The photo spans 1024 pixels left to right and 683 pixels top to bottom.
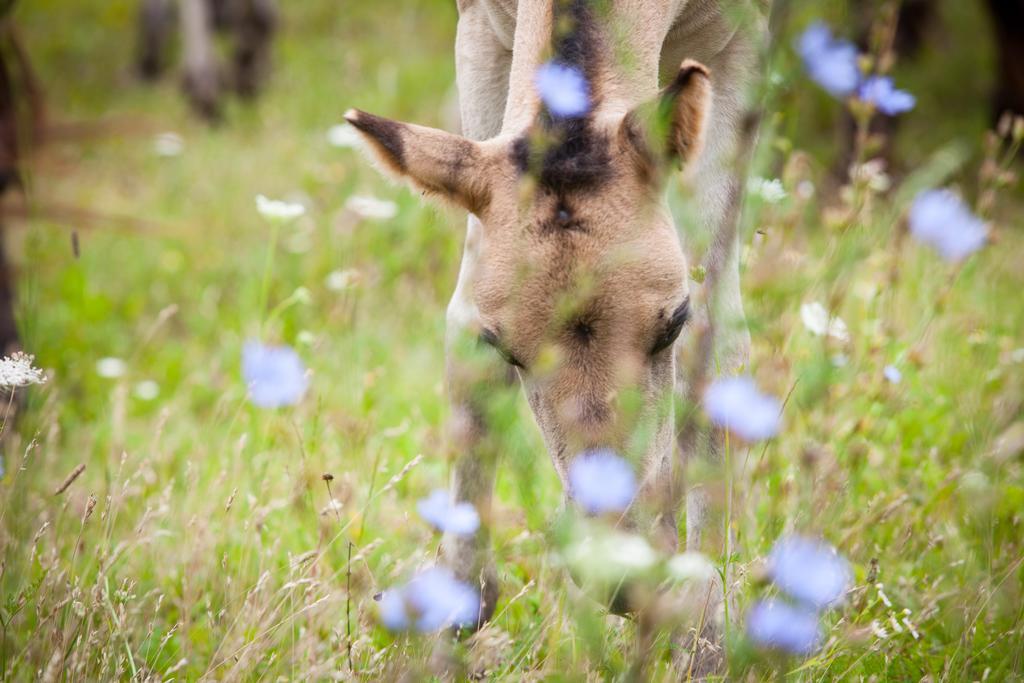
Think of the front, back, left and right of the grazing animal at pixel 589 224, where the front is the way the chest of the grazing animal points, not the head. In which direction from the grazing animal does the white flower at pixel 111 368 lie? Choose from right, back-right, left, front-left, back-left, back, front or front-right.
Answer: back-right

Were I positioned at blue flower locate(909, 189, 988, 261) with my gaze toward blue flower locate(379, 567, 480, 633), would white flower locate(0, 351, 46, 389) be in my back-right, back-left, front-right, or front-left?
front-right

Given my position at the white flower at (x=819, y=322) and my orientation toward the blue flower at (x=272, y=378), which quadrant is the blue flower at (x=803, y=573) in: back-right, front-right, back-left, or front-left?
front-left

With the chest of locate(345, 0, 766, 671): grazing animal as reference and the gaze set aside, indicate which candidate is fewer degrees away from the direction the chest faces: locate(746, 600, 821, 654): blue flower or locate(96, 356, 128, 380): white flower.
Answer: the blue flower

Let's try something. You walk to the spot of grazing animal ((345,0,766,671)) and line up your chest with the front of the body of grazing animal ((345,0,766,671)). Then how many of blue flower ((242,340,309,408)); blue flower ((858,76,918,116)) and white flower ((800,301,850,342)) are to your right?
1

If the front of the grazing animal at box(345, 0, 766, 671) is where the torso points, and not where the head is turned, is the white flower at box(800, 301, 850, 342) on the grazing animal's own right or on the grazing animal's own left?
on the grazing animal's own left

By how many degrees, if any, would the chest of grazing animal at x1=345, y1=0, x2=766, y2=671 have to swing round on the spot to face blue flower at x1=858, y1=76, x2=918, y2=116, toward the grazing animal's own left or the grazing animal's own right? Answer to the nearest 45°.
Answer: approximately 135° to the grazing animal's own left

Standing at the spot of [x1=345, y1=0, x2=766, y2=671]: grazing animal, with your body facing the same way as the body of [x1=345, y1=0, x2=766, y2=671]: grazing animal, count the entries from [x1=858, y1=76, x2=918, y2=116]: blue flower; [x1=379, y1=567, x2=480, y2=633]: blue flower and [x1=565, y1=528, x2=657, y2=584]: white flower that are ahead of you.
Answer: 2

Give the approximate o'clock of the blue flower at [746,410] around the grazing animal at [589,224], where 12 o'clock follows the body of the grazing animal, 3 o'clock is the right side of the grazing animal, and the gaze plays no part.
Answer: The blue flower is roughly at 11 o'clock from the grazing animal.

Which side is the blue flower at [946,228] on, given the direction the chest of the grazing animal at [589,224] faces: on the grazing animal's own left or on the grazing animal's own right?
on the grazing animal's own left

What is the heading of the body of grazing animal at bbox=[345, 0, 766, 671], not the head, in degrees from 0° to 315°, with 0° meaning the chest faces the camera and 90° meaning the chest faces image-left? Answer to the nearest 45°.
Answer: approximately 0°

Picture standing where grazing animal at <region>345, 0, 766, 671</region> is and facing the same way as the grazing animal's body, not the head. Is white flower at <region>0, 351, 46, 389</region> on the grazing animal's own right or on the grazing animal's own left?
on the grazing animal's own right

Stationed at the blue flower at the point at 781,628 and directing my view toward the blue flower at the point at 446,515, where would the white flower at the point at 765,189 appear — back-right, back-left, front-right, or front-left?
front-right

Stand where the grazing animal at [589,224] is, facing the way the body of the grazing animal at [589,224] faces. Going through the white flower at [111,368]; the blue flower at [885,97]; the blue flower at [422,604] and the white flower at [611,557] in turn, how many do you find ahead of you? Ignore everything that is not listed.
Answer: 2
